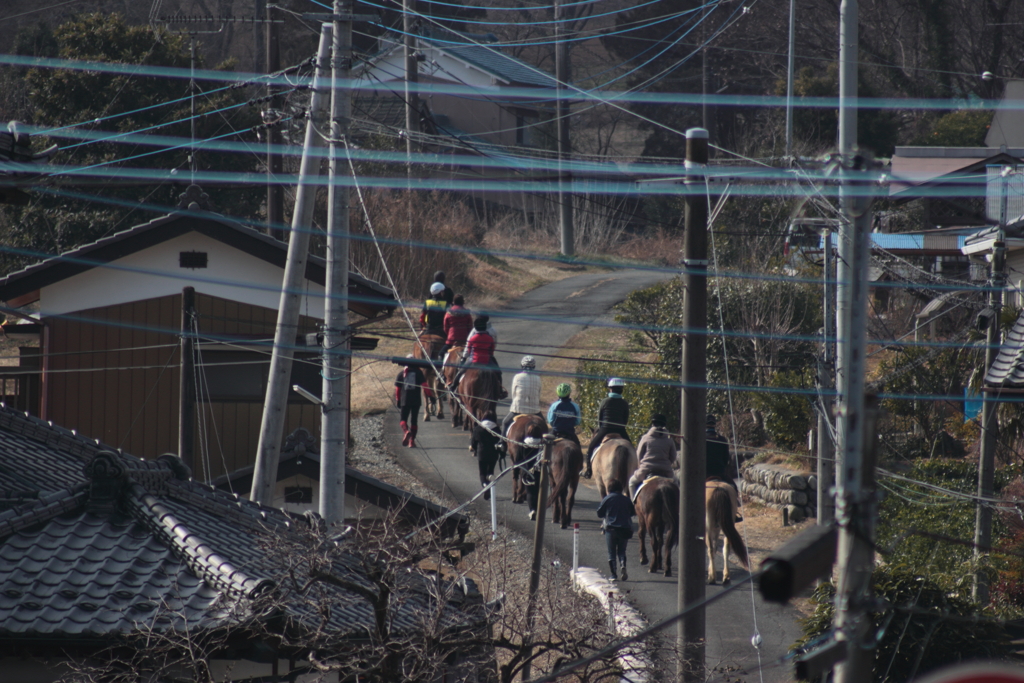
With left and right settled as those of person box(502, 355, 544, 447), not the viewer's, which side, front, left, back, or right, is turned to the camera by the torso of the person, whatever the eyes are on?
back

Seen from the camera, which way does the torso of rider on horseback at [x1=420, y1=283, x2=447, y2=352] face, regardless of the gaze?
away from the camera

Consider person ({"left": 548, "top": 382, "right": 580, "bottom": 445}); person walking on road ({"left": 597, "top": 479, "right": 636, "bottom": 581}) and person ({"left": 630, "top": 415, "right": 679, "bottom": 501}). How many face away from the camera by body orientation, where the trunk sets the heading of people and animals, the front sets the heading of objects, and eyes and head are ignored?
3

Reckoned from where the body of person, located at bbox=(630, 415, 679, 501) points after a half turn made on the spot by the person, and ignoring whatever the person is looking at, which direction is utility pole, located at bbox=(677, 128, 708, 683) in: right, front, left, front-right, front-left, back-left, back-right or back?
front

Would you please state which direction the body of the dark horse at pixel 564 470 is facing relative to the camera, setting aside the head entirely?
away from the camera

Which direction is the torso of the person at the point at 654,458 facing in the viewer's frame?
away from the camera

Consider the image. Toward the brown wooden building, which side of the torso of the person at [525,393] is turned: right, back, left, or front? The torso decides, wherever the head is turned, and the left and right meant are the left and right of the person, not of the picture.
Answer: left

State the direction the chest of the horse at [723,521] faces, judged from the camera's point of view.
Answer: away from the camera

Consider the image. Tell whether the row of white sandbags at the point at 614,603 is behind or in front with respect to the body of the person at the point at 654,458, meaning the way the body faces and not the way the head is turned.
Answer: behind

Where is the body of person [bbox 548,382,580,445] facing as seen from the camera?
away from the camera

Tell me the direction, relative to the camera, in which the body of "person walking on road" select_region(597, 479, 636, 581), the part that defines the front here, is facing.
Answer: away from the camera

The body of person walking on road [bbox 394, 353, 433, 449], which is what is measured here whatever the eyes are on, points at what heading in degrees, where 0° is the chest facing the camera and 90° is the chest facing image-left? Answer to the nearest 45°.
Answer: approximately 180°

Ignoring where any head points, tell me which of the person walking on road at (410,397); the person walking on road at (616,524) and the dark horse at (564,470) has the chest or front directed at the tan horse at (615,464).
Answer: the person walking on road at (616,524)
